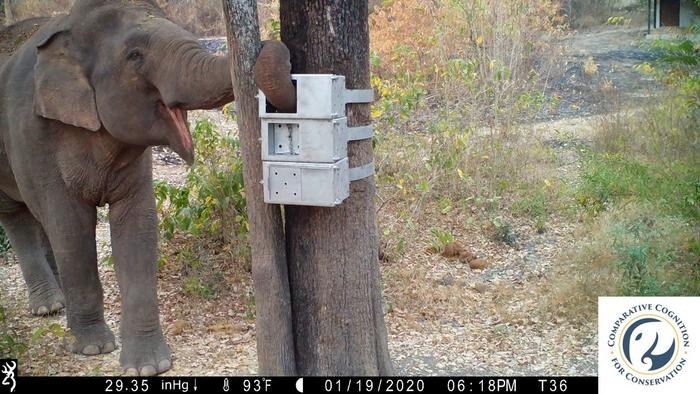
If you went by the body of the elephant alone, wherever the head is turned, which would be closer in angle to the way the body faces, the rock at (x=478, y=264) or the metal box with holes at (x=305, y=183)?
the metal box with holes

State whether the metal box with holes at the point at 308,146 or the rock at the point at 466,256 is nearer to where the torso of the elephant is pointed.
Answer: the metal box with holes

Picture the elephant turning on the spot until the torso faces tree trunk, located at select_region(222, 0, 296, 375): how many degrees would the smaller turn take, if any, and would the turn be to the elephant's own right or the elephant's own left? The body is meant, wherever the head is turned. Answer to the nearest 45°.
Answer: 0° — it already faces it

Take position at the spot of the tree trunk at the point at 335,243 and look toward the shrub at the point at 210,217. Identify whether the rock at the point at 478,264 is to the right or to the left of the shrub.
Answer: right

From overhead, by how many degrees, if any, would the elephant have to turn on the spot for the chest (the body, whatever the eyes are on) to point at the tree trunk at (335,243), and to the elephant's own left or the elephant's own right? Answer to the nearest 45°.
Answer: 0° — it already faces it

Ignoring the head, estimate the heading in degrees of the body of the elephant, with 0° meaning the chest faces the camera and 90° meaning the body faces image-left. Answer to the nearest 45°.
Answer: approximately 315°
